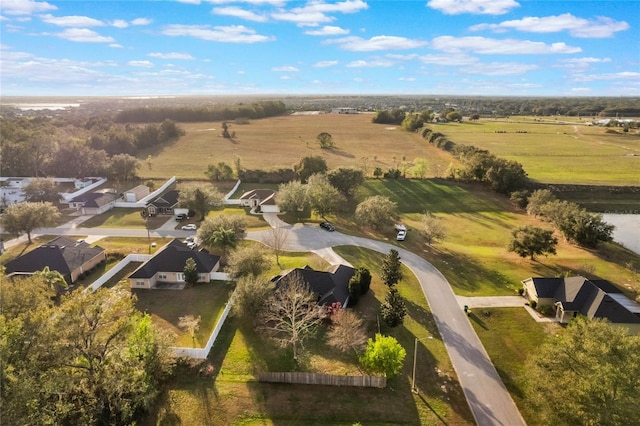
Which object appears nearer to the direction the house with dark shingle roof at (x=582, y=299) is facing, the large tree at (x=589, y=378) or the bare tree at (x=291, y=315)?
the bare tree

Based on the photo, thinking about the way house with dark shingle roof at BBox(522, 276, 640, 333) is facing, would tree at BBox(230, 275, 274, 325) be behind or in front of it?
in front

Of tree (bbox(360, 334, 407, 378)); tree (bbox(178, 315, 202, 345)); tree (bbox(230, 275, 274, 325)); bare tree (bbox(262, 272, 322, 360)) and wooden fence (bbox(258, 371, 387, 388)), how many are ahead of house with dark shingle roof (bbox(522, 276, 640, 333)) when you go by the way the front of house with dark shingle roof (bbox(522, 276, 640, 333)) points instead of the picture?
5

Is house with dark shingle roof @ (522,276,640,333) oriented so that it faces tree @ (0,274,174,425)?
yes

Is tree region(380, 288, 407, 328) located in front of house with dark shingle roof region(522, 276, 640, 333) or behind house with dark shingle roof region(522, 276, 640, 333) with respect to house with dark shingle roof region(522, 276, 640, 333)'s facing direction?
in front

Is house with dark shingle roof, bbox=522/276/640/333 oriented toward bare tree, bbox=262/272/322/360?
yes

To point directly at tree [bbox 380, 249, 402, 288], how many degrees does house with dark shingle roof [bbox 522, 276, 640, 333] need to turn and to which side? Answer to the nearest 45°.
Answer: approximately 45° to its right

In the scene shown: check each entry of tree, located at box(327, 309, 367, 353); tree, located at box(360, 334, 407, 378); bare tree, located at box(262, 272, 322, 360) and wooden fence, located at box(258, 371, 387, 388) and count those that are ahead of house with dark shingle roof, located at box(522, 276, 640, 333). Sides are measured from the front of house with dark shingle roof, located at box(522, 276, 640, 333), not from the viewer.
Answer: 4

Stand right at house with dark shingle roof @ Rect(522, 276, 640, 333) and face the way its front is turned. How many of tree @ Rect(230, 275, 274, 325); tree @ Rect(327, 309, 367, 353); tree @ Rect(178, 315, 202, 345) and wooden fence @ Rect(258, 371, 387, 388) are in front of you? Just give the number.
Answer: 4

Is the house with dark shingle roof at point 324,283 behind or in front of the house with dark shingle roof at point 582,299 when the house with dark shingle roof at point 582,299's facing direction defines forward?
in front

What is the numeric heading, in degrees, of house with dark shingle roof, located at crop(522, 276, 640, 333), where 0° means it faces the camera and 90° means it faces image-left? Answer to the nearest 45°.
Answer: approximately 45°

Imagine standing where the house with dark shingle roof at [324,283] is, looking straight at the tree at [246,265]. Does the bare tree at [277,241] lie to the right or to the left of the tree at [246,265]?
right
